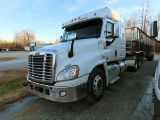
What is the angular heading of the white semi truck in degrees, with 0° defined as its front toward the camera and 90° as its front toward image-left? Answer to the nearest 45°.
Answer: approximately 45°
